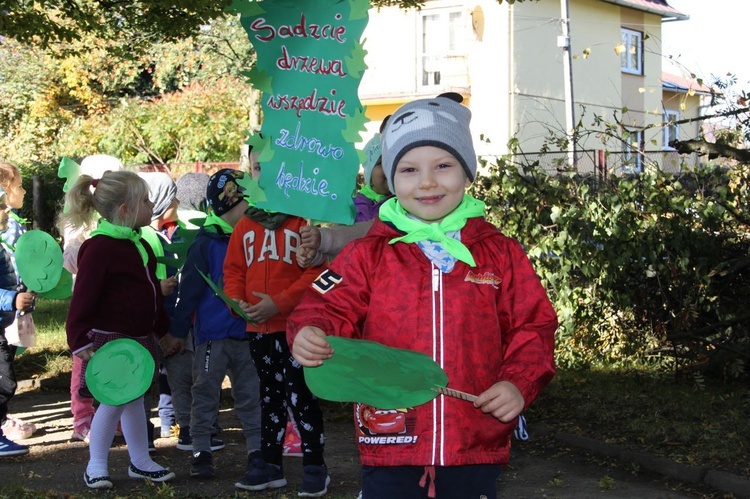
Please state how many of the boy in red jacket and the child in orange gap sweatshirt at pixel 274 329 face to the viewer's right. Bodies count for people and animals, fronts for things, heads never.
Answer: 0

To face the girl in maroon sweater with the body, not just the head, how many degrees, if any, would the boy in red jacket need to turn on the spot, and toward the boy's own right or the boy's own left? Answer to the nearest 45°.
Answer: approximately 135° to the boy's own right

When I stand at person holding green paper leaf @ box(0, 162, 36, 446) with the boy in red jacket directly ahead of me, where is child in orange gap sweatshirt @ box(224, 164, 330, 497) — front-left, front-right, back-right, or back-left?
front-left

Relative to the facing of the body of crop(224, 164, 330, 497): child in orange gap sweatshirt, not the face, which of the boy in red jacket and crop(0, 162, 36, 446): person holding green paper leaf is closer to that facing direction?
the boy in red jacket

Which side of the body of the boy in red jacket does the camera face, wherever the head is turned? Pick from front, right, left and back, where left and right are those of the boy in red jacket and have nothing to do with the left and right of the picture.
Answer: front

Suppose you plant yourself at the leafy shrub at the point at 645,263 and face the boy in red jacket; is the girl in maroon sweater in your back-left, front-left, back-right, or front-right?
front-right

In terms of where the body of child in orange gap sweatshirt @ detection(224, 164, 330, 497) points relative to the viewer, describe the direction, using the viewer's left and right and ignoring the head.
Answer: facing the viewer
